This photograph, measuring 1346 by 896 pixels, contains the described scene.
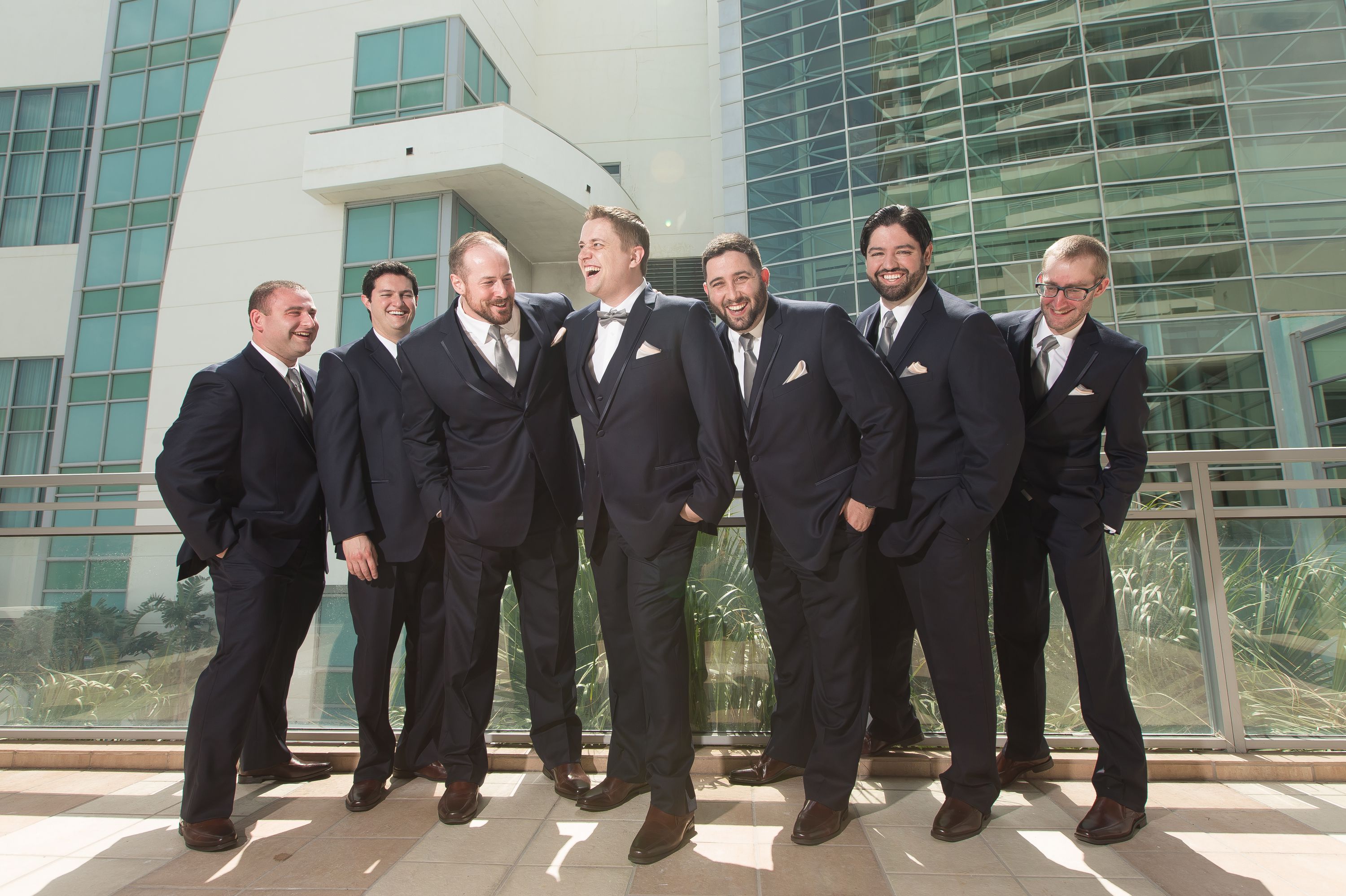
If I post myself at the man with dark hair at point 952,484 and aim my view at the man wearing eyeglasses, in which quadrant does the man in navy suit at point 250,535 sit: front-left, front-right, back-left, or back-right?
back-left

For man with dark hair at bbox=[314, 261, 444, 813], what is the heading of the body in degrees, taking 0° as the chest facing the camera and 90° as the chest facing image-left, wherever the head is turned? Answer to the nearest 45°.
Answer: approximately 315°

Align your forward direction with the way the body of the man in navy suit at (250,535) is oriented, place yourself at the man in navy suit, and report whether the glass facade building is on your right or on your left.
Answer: on your left

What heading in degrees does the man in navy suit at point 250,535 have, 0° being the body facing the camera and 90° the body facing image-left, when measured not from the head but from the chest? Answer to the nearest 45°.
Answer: approximately 315°

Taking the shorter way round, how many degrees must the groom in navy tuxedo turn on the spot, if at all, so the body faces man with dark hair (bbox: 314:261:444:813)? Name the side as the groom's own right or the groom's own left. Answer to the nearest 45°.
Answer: approximately 90° to the groom's own right

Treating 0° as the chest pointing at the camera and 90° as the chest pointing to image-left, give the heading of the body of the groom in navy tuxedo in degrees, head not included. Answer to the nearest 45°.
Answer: approximately 45°

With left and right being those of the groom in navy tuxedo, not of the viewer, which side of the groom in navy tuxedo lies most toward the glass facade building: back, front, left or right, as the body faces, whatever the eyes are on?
back

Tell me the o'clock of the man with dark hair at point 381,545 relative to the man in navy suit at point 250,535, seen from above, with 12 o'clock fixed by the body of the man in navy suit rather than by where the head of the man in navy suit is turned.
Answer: The man with dark hair is roughly at 11 o'clock from the man in navy suit.

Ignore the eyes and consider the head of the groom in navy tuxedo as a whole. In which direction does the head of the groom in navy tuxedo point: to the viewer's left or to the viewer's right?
to the viewer's left

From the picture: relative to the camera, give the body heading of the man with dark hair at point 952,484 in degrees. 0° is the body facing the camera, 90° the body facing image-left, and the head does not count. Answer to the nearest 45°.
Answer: approximately 45°
